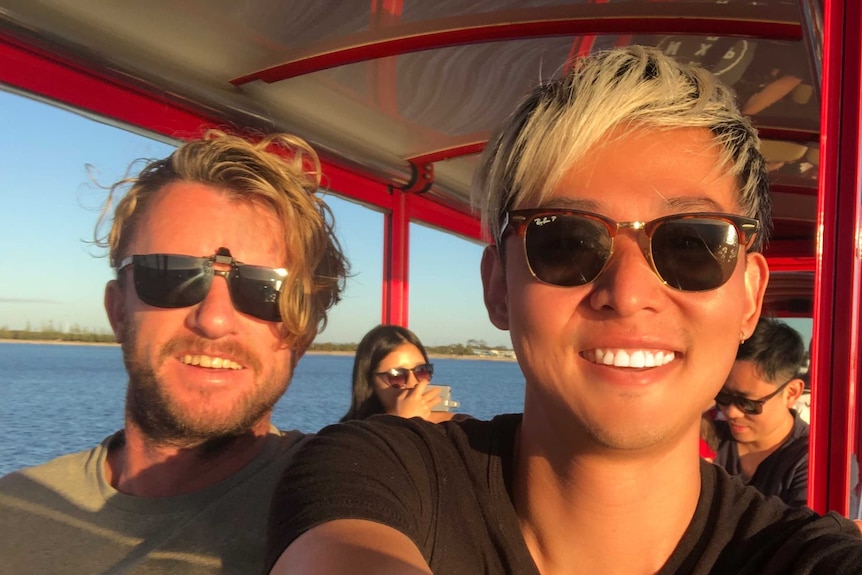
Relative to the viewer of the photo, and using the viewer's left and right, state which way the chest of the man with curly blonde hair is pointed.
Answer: facing the viewer

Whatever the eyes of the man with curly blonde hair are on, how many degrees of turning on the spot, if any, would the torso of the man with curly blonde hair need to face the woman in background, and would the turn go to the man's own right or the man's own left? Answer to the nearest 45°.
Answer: approximately 135° to the man's own left

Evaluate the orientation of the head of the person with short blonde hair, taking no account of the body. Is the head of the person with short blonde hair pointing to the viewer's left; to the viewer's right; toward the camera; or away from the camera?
toward the camera

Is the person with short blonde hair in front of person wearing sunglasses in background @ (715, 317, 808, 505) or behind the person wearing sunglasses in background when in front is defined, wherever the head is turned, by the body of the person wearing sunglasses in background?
in front

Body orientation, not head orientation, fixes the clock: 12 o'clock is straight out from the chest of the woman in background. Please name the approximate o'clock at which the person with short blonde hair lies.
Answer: The person with short blonde hair is roughly at 1 o'clock from the woman in background.

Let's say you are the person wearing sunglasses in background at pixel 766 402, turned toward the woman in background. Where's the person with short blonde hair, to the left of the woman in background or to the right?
left

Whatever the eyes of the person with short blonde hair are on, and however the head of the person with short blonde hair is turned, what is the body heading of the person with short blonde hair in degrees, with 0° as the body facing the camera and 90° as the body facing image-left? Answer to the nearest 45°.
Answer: approximately 0°

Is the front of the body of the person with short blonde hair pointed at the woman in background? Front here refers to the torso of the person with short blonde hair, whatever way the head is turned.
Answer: no

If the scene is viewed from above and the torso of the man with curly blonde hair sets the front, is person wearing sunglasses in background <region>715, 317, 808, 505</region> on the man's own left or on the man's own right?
on the man's own left

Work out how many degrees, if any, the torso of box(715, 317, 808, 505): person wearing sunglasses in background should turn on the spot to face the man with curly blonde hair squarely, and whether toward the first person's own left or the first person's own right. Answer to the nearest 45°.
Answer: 0° — they already face them

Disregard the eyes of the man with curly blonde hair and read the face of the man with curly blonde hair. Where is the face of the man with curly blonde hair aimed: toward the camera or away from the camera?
toward the camera

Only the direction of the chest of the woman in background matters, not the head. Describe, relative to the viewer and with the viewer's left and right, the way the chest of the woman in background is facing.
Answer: facing the viewer and to the right of the viewer

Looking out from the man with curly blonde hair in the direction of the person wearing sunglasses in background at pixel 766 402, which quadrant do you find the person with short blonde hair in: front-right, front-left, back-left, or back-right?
front-right

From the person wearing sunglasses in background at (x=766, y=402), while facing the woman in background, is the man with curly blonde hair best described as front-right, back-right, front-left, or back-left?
front-left

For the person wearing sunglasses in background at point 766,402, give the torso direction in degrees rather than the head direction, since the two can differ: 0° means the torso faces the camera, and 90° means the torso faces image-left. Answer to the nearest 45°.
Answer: approximately 45°

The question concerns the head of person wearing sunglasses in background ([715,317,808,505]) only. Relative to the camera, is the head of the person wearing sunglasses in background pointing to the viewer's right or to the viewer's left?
to the viewer's left

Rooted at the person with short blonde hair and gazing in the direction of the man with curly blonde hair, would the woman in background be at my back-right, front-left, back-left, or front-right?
front-right
